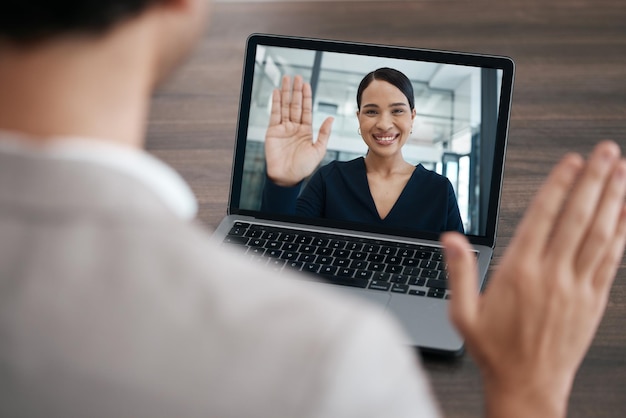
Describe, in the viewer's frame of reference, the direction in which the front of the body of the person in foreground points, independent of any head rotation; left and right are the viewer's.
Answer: facing away from the viewer and to the right of the viewer

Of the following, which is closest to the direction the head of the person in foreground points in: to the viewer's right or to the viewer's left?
to the viewer's right

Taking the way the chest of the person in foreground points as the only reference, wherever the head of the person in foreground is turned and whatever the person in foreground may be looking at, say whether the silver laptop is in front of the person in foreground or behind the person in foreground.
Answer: in front
